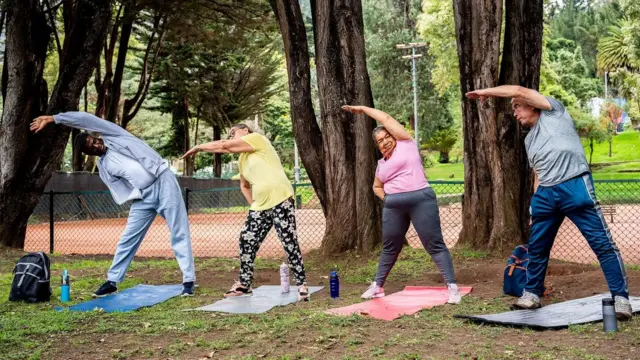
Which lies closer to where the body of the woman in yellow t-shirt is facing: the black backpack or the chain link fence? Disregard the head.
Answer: the black backpack

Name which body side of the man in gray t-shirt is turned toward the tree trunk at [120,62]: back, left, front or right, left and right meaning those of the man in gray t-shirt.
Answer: right

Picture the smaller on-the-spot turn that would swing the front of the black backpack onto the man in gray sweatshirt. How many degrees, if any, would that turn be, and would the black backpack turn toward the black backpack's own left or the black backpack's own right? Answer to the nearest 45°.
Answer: approximately 135° to the black backpack's own left

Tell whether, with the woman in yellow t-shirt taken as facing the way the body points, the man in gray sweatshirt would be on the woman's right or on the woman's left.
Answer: on the woman's right

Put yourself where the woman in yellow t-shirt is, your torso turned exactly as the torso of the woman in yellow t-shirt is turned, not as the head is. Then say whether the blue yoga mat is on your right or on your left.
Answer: on your right

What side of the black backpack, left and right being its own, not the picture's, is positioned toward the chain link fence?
back

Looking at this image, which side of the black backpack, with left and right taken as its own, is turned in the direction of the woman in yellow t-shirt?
left

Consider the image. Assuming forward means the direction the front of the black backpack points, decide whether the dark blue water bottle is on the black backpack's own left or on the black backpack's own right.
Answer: on the black backpack's own left

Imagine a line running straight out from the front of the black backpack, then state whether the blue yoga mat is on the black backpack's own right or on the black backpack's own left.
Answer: on the black backpack's own left

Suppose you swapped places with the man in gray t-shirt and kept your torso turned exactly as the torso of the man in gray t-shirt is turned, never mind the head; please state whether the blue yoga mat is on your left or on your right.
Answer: on your right
